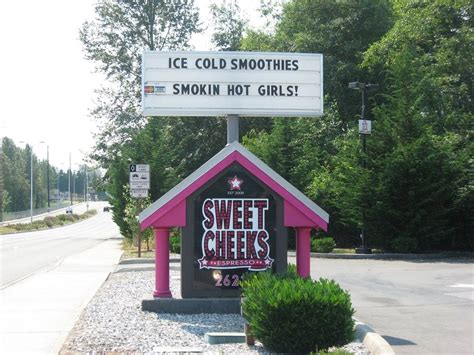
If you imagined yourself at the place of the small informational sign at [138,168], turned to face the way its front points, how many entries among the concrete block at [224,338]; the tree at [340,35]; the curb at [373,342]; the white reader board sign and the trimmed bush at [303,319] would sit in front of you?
4

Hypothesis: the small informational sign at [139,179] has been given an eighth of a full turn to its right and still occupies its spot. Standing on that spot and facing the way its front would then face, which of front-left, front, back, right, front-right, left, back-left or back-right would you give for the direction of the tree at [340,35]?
back

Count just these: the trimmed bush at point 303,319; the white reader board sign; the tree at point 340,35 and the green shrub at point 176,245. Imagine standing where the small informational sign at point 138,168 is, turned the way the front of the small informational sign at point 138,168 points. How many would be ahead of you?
2

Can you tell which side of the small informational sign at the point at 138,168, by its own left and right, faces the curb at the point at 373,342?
front

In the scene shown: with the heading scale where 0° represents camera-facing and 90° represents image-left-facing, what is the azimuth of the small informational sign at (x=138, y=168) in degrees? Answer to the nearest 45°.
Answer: approximately 0°

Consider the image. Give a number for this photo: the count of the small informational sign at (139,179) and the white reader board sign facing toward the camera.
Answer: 2

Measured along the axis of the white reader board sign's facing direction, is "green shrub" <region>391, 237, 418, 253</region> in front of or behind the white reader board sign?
behind

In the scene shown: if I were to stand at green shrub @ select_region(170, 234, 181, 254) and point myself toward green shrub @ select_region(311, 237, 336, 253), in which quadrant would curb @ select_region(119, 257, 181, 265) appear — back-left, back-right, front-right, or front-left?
back-right

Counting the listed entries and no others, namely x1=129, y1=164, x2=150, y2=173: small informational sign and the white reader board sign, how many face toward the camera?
2

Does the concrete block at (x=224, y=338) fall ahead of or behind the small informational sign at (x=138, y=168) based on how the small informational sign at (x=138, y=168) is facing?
ahead

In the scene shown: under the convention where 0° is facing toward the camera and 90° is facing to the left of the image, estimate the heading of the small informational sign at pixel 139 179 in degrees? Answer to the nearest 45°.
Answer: approximately 0°

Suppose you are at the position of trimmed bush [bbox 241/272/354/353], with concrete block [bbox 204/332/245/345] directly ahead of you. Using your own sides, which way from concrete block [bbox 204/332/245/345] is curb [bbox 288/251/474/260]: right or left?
right
